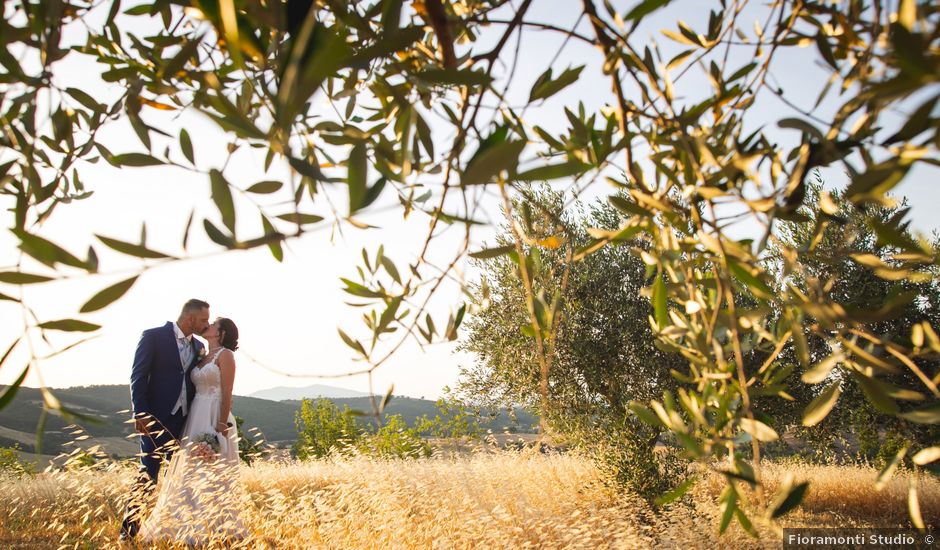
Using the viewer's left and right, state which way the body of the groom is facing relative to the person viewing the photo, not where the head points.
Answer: facing the viewer and to the right of the viewer

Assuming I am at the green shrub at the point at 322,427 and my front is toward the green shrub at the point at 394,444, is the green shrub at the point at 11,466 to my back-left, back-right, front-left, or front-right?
back-right

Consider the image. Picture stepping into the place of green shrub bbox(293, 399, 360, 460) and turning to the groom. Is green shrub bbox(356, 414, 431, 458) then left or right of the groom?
left

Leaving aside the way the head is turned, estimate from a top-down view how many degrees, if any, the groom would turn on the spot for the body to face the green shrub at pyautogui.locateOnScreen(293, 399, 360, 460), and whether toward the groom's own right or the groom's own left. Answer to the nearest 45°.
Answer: approximately 90° to the groom's own left

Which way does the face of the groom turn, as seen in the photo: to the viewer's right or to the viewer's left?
to the viewer's right

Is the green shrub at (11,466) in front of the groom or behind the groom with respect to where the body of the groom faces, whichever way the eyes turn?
behind

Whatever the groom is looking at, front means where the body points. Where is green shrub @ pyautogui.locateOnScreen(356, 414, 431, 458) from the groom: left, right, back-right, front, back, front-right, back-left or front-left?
left
